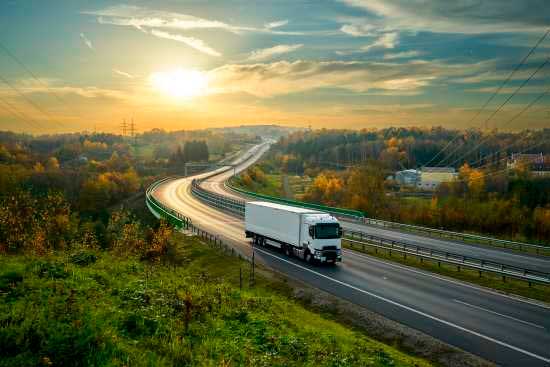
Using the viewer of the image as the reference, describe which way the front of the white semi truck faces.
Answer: facing the viewer and to the right of the viewer

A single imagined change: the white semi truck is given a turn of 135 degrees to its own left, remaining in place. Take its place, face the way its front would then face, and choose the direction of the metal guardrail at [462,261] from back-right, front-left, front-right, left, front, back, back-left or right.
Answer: right
